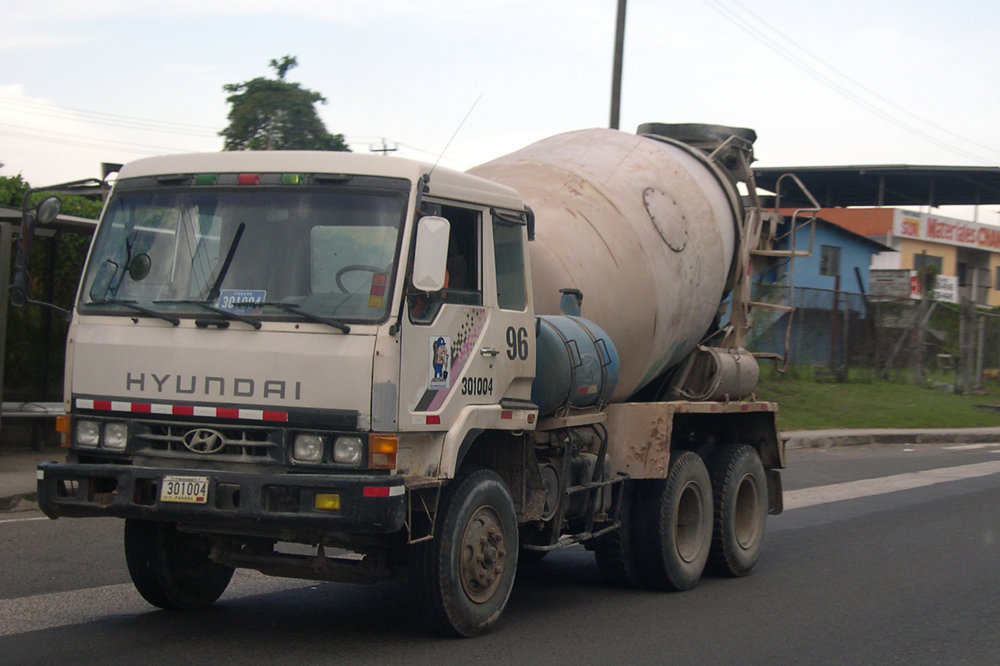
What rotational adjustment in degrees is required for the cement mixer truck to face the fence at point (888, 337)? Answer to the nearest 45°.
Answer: approximately 180°

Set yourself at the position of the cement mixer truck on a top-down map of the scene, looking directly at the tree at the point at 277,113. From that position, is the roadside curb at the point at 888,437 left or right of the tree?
right

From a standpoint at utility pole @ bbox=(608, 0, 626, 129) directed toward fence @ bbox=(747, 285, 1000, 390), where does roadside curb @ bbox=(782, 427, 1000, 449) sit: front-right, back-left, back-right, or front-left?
front-right

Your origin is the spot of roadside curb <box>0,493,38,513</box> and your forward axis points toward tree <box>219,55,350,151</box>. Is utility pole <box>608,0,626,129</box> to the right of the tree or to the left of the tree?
right

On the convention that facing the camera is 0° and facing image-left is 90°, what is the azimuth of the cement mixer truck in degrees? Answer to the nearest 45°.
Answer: approximately 45°

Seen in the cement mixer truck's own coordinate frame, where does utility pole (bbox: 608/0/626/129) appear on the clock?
The utility pole is roughly at 5 o'clock from the cement mixer truck.

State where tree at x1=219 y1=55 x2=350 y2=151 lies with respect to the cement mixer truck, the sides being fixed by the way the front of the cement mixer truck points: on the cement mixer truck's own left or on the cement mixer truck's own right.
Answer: on the cement mixer truck's own right

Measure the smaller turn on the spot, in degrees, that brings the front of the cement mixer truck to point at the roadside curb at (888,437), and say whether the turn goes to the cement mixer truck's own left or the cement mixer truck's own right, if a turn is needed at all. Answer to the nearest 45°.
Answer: approximately 180°

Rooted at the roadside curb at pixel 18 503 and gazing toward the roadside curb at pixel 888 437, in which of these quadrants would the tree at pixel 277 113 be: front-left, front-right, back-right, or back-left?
front-left

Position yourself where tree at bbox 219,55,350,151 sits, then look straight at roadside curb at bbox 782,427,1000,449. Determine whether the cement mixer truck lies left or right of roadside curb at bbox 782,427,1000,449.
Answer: right
